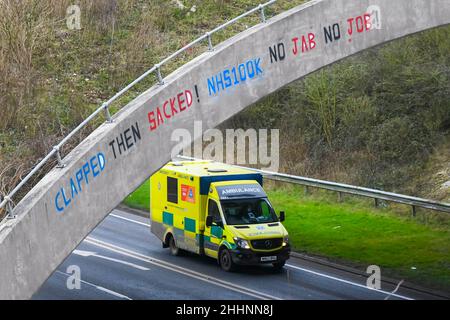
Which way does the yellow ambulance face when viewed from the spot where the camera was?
facing the viewer and to the right of the viewer

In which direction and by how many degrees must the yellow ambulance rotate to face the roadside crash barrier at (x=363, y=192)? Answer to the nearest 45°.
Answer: approximately 90° to its left
